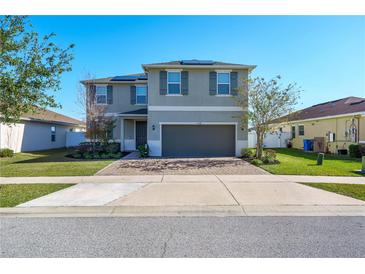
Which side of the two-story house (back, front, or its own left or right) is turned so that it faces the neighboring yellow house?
left

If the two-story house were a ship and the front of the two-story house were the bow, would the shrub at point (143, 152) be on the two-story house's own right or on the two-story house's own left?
on the two-story house's own right

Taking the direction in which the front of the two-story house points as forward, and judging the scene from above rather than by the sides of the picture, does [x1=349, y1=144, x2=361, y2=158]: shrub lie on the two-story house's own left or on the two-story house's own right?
on the two-story house's own left

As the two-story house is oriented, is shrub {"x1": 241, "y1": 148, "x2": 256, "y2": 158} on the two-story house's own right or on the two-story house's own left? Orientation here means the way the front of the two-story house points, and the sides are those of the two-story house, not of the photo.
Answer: on the two-story house's own left

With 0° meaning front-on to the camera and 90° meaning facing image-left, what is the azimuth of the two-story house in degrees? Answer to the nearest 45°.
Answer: approximately 0°

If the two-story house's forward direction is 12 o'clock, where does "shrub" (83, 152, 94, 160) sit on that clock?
The shrub is roughly at 3 o'clock from the two-story house.

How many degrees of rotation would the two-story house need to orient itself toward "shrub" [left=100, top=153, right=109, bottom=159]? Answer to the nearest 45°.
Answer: approximately 90° to its right

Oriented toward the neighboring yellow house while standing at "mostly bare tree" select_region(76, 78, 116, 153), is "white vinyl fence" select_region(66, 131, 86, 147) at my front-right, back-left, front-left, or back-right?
back-left

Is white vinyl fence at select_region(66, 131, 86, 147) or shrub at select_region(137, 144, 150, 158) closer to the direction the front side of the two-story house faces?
the shrub

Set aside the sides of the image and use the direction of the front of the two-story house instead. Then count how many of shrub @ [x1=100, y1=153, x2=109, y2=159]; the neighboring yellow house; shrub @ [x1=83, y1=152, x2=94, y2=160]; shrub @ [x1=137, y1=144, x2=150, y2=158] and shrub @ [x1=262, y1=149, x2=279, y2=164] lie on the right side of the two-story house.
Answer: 3

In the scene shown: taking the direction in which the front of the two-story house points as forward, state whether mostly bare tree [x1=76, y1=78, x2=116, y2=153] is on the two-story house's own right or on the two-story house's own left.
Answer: on the two-story house's own right

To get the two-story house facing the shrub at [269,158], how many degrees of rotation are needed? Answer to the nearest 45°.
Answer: approximately 45° to its left
